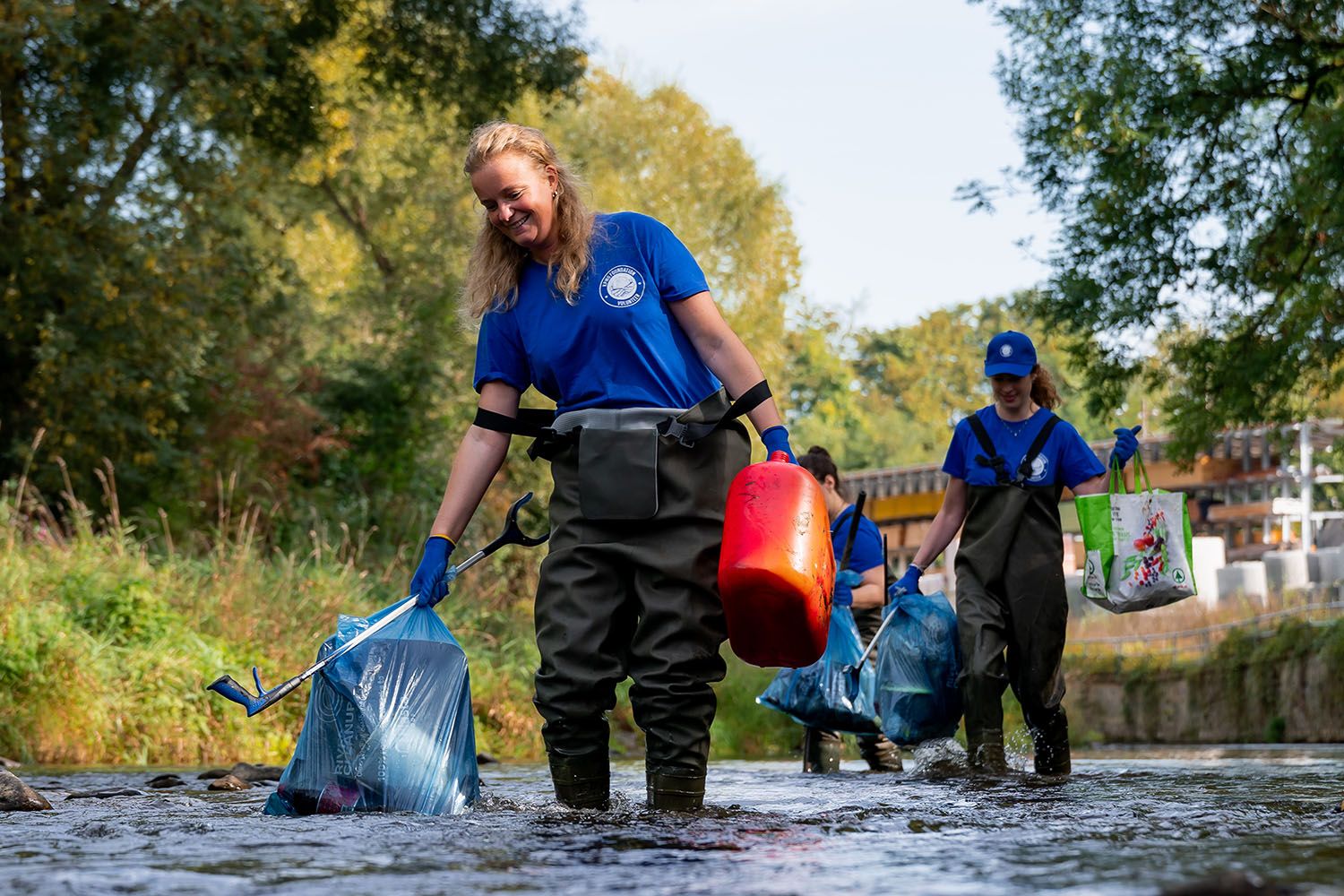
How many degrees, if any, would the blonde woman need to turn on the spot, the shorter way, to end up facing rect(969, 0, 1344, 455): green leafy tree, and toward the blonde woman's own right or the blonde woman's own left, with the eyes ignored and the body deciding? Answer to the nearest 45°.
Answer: approximately 135° to the blonde woman's own left

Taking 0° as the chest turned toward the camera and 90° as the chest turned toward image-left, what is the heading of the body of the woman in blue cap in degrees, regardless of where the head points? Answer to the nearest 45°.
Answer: approximately 0°

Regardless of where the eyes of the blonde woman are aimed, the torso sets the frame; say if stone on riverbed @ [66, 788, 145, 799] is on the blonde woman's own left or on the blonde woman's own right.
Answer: on the blonde woman's own right

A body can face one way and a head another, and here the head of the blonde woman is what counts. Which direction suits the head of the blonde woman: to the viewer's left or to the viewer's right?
to the viewer's left

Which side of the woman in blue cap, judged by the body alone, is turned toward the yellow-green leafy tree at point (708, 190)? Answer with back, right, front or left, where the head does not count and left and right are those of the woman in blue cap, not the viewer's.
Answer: back

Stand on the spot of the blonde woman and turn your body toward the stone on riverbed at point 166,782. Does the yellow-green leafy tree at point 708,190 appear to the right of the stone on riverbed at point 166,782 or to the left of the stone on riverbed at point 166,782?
right

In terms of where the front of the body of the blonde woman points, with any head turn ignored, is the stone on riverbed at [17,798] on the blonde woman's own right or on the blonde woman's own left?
on the blonde woman's own right

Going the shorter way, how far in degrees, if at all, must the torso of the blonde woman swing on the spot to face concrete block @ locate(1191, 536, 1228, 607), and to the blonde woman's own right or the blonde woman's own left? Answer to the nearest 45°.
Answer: approximately 135° to the blonde woman's own left

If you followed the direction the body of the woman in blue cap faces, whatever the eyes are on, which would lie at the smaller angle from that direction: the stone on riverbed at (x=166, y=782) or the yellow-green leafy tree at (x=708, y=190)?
the stone on riverbed

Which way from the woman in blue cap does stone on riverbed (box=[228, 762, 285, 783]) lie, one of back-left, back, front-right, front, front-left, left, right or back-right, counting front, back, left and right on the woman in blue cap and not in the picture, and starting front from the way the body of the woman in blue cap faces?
right

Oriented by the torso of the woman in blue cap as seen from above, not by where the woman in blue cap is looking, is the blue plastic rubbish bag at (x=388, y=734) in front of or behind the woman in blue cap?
in front

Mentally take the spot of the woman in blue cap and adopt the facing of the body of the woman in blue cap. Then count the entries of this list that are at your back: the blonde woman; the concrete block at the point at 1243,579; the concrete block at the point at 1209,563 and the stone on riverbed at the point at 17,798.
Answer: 2

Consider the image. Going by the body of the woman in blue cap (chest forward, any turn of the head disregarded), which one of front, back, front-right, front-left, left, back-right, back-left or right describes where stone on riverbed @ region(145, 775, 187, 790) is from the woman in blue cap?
right

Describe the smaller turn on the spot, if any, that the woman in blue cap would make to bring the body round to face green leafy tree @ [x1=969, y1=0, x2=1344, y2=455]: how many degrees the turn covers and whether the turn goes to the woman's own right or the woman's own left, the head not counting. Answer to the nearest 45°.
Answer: approximately 180°
